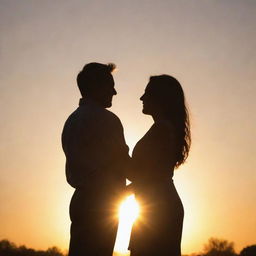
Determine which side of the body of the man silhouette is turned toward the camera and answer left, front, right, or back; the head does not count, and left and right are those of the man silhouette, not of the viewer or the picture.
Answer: right

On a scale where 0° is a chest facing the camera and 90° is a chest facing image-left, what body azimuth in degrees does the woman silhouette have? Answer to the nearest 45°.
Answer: approximately 90°

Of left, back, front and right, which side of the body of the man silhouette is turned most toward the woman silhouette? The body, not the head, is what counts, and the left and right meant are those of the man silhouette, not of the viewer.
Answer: front

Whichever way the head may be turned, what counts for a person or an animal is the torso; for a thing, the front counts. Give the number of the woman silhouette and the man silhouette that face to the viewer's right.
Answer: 1

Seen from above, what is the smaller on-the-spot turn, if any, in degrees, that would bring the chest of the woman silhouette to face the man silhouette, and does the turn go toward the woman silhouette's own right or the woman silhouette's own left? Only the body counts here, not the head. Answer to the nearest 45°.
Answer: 0° — they already face them

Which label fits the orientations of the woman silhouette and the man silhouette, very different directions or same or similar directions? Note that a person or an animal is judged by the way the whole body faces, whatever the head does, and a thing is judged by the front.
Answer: very different directions
